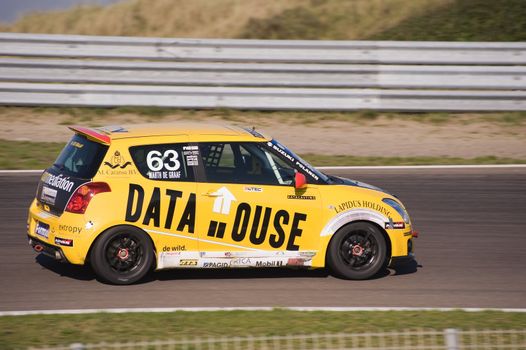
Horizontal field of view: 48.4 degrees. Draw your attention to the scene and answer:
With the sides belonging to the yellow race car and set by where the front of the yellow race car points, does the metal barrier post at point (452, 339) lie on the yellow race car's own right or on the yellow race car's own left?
on the yellow race car's own right

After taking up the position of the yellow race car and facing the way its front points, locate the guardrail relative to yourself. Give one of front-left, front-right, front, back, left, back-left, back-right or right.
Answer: left

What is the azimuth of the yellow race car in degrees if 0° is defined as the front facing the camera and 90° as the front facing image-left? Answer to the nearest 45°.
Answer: approximately 270°

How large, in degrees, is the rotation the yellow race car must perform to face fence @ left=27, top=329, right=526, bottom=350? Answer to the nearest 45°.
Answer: approximately 45° to its right

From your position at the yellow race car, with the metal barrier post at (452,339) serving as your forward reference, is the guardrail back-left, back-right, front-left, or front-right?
back-left
